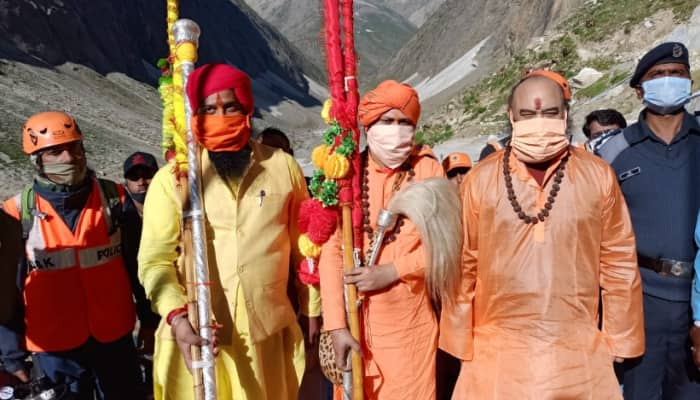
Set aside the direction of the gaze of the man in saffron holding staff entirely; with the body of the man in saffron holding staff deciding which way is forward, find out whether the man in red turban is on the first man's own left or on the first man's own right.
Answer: on the first man's own right

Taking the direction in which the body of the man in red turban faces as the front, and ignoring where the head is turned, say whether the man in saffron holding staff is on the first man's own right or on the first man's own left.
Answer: on the first man's own left

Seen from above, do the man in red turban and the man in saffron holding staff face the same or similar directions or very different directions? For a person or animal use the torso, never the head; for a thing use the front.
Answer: same or similar directions

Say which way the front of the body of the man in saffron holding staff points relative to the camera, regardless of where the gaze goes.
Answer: toward the camera

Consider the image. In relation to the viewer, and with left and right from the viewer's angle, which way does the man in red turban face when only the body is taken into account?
facing the viewer

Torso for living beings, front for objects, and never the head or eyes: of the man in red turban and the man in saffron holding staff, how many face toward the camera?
2
